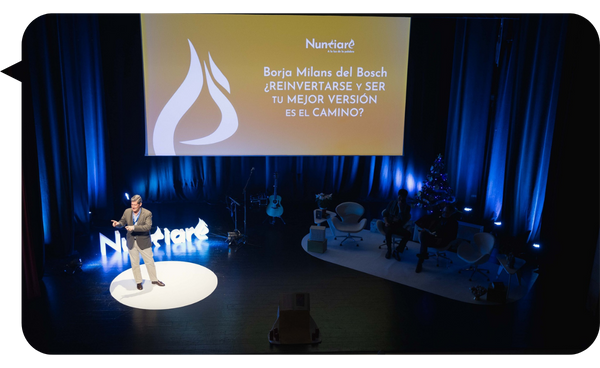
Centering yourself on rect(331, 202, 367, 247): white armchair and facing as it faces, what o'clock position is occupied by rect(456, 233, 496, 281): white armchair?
rect(456, 233, 496, 281): white armchair is roughly at 10 o'clock from rect(331, 202, 367, 247): white armchair.

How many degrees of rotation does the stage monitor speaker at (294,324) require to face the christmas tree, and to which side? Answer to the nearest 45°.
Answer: approximately 45° to its right

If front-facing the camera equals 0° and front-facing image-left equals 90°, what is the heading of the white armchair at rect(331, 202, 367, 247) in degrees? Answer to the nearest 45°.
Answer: approximately 0°

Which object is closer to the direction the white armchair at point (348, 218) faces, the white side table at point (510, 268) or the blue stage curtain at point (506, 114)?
the white side table

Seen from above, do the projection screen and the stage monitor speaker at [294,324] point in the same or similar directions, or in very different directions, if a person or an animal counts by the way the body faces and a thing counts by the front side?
very different directions

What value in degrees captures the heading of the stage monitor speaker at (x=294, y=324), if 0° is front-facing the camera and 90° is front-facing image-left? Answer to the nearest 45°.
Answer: approximately 180°

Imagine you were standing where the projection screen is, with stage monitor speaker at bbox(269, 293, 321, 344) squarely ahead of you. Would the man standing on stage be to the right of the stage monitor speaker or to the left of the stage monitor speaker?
right

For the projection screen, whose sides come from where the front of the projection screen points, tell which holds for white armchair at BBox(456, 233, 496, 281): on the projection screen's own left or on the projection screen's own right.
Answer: on the projection screen's own left

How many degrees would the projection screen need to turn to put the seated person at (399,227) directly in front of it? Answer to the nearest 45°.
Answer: approximately 45° to its left

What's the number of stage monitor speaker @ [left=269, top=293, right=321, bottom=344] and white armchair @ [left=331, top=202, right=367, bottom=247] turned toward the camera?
1

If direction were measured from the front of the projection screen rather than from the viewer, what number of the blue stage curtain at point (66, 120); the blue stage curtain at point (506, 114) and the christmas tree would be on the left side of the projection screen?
2
